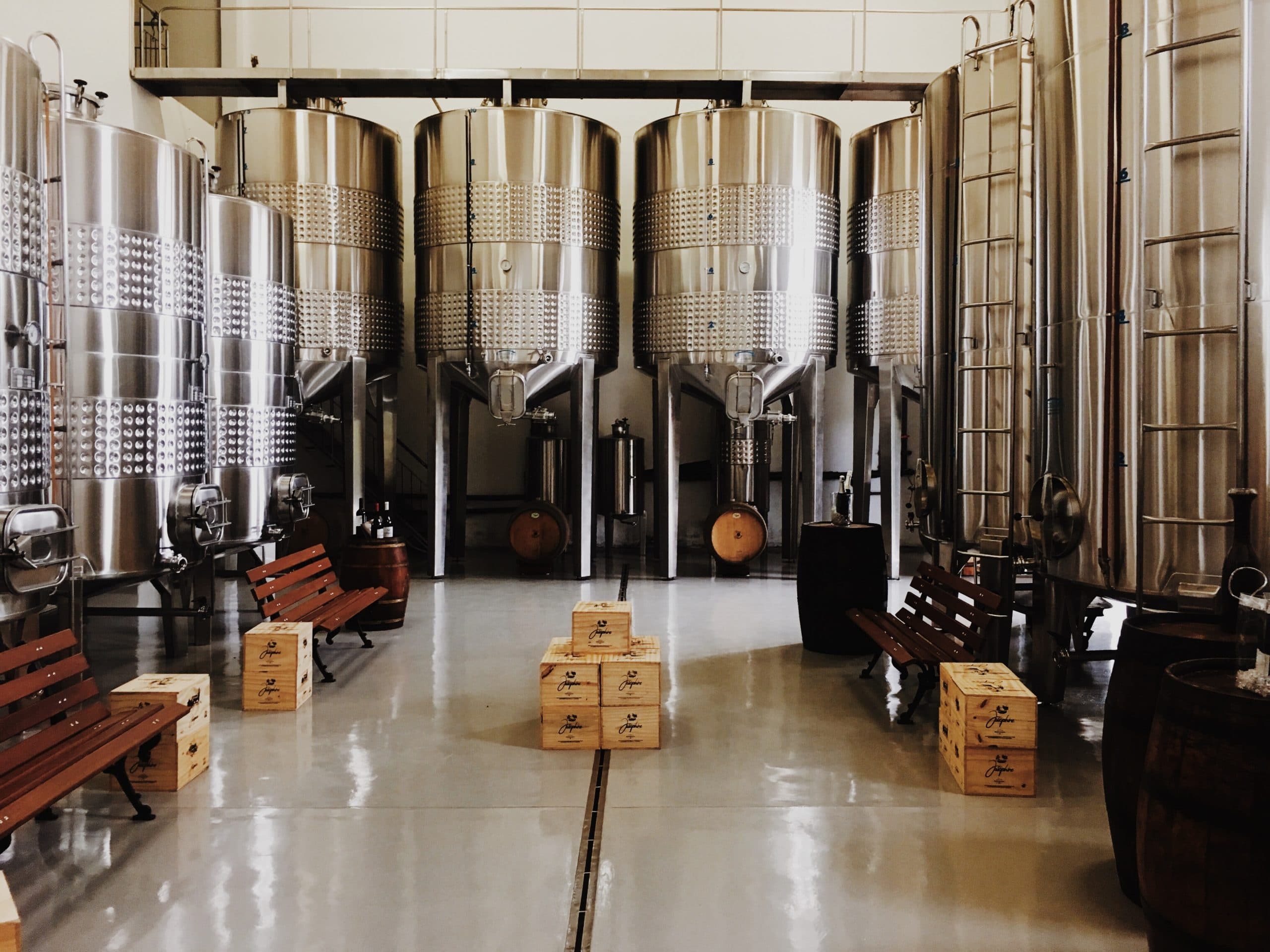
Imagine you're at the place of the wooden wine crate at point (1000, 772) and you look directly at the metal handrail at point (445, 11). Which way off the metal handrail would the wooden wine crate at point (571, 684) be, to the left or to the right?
left

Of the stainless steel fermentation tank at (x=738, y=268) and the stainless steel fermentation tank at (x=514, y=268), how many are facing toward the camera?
2

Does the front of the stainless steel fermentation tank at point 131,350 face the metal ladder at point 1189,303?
yes

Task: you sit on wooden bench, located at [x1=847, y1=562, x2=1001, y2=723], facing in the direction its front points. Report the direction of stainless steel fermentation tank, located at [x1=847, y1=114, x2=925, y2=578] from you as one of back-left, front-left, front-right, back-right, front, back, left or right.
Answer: back-right

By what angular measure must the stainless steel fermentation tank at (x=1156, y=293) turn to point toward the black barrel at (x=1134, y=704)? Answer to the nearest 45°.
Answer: approximately 45° to its left

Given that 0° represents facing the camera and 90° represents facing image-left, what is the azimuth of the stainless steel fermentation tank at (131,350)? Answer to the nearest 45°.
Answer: approximately 315°

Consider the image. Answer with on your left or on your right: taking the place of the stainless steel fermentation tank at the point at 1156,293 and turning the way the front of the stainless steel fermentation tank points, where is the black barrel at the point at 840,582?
on your right

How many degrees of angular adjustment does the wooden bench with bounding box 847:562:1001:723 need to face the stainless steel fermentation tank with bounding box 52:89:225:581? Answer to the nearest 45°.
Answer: approximately 45° to its right

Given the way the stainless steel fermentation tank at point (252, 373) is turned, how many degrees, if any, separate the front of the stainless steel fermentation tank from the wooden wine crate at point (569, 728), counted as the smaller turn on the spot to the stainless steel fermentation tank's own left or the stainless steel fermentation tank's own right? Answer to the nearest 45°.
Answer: approximately 45° to the stainless steel fermentation tank's own right

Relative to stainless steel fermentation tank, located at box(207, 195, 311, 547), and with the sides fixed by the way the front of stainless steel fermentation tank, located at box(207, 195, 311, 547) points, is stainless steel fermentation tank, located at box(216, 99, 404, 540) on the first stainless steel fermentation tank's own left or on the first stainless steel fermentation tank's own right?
on the first stainless steel fermentation tank's own left

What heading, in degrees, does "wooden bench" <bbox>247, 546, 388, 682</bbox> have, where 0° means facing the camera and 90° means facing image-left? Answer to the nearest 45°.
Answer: approximately 315°

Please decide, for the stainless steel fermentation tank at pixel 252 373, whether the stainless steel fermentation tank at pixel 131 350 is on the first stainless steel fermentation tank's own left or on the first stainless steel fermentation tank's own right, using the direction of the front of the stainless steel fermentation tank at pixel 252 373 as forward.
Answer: on the first stainless steel fermentation tank's own right

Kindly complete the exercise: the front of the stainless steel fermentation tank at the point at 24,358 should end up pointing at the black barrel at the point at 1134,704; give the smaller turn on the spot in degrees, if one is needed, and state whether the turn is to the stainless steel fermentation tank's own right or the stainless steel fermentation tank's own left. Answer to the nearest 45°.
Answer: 0° — it already faces it
